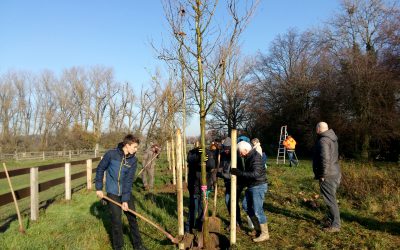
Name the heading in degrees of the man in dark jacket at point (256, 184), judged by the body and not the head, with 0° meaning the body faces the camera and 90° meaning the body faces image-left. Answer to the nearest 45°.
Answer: approximately 90°

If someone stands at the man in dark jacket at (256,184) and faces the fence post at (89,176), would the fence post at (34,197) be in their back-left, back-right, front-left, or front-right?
front-left

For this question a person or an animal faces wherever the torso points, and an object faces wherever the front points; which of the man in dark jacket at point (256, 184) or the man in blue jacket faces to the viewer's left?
the man in dark jacket

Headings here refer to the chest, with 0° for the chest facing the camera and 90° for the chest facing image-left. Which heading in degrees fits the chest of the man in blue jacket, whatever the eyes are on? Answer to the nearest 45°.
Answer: approximately 315°

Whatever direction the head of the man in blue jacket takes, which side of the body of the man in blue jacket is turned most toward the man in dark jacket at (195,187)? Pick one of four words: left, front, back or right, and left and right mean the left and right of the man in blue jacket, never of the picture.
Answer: left

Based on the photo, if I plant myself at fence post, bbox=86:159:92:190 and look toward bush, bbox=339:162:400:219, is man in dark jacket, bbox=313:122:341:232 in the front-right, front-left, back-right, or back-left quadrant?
front-right

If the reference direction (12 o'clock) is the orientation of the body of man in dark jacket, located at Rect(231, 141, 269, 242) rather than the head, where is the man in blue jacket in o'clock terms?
The man in blue jacket is roughly at 11 o'clock from the man in dark jacket.

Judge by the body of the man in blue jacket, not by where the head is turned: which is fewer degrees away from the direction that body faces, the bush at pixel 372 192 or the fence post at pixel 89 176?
the bush

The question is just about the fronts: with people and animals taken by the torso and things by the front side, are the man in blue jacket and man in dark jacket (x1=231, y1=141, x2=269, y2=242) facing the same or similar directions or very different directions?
very different directions

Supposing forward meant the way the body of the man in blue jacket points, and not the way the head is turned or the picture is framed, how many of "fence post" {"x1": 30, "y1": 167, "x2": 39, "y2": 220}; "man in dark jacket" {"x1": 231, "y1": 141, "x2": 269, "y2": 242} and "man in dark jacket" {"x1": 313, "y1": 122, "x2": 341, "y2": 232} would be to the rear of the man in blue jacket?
1

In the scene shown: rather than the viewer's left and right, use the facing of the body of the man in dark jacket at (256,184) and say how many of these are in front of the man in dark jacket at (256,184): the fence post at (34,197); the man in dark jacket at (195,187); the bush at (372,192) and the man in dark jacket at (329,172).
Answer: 2

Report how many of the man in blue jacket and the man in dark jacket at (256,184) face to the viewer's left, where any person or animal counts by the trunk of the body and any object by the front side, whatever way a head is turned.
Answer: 1
